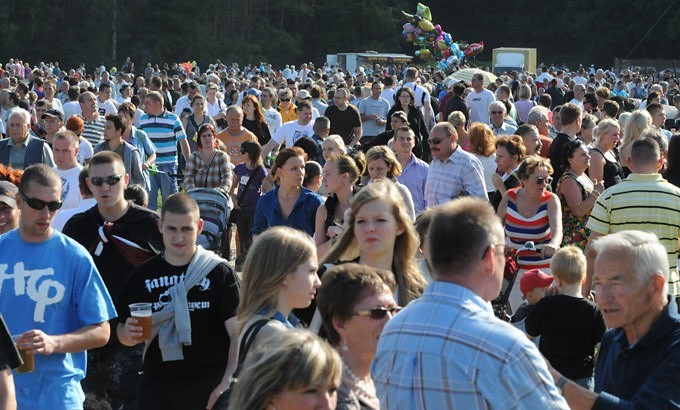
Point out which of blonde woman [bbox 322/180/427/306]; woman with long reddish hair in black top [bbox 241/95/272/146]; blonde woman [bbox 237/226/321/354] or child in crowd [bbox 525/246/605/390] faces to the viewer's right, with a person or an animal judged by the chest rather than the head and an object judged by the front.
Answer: blonde woman [bbox 237/226/321/354]

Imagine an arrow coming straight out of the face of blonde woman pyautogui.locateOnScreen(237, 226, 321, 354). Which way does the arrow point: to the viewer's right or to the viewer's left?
to the viewer's right

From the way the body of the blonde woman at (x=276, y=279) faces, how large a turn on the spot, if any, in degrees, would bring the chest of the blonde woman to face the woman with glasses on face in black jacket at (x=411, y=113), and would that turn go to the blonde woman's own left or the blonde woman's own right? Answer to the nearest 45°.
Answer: approximately 90° to the blonde woman's own left

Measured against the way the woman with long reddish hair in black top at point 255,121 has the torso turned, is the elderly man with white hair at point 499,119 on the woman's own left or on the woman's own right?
on the woman's own left

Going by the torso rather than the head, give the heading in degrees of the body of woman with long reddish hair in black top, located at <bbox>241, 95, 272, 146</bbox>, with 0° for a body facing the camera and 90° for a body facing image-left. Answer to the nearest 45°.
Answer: approximately 45°

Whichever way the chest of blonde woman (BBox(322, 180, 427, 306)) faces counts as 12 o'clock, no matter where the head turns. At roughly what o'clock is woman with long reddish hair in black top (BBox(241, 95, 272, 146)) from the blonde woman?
The woman with long reddish hair in black top is roughly at 6 o'clock from the blonde woman.

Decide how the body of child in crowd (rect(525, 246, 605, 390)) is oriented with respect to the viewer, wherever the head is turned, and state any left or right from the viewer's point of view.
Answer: facing away from the viewer

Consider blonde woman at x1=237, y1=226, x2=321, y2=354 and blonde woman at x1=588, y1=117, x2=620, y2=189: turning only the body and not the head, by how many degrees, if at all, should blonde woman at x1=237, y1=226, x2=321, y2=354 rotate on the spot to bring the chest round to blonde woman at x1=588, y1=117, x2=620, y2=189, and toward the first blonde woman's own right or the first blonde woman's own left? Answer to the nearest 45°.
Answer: approximately 45° to the first blonde woman's own left

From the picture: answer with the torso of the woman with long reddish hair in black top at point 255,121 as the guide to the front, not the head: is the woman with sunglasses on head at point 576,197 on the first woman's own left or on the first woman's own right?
on the first woman's own left

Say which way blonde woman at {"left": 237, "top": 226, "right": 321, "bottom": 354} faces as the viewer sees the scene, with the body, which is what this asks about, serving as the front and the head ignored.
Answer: to the viewer's right
